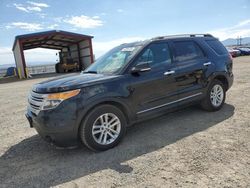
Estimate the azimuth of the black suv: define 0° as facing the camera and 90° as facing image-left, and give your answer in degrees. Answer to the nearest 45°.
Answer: approximately 45°

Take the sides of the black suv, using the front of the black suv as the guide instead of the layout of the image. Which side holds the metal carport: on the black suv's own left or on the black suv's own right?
on the black suv's own right
